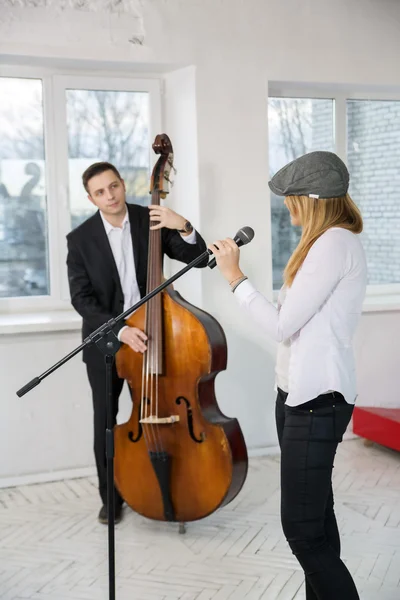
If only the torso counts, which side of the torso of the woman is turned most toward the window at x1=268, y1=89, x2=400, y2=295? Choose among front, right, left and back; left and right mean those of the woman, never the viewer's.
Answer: right

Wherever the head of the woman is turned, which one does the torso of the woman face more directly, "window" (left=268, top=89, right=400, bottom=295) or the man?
the man

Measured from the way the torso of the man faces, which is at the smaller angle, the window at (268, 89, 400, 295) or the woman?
the woman

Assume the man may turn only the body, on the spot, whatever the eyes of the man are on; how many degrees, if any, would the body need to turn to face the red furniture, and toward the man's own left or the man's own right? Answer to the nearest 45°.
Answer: approximately 90° to the man's own left

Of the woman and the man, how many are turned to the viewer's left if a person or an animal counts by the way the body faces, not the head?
1

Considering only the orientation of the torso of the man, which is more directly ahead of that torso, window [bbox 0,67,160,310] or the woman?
the woman

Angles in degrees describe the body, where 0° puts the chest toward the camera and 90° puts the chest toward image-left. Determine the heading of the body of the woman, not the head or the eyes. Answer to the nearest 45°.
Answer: approximately 90°

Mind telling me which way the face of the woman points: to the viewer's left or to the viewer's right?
to the viewer's left

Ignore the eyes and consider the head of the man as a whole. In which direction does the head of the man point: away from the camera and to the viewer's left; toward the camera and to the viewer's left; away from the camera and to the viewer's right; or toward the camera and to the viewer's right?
toward the camera and to the viewer's right

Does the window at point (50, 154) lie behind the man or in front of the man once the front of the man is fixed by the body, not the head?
behind

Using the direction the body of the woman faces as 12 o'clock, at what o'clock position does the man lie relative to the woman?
The man is roughly at 2 o'clock from the woman.

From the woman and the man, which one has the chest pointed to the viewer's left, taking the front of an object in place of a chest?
the woman

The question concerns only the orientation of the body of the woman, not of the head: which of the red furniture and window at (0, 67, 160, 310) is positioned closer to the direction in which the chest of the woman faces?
the window
